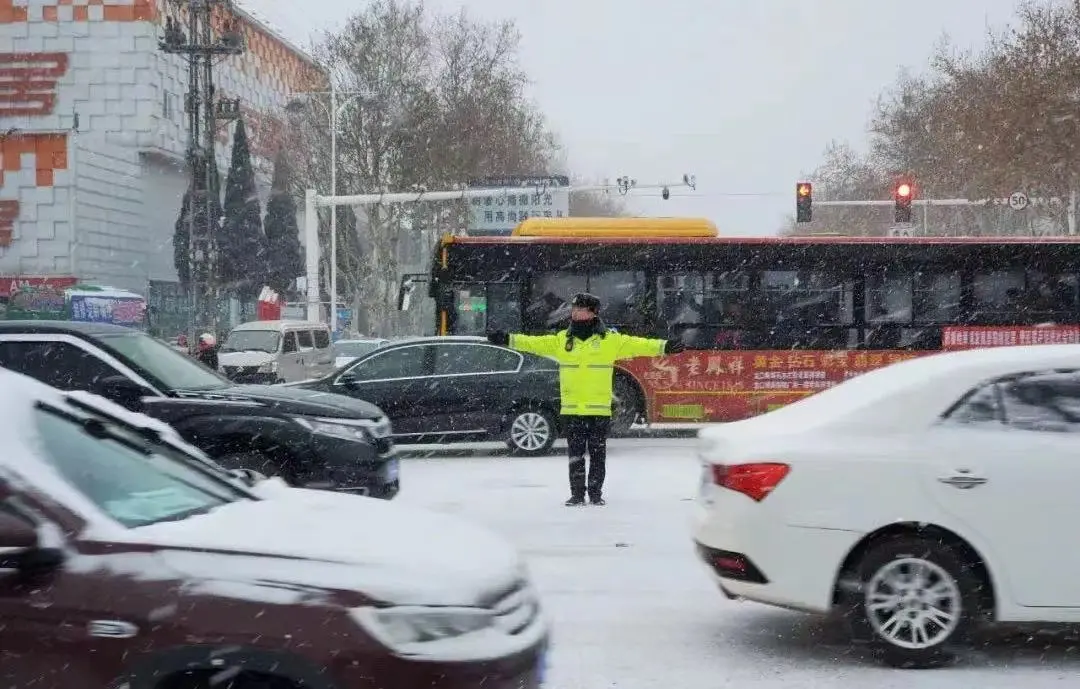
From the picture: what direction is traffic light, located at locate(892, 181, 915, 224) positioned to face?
toward the camera

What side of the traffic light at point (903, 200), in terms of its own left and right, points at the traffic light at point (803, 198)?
right

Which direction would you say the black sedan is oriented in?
to the viewer's left

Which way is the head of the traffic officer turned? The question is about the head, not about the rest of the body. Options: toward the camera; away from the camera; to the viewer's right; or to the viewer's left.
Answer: toward the camera

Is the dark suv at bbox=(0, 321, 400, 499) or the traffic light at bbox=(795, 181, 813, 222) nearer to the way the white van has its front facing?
the dark suv

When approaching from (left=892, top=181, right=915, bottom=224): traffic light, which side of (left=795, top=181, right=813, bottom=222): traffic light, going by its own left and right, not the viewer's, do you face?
left

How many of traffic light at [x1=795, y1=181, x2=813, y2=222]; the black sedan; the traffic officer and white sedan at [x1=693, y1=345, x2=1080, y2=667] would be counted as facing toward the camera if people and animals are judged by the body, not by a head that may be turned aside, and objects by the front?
2

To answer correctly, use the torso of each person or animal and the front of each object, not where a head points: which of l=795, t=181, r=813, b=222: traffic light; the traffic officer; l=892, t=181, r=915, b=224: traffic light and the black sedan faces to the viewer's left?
the black sedan

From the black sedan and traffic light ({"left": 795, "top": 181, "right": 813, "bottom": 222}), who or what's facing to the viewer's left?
the black sedan

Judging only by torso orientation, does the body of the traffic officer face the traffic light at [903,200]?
no

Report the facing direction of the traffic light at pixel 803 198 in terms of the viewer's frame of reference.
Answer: facing the viewer

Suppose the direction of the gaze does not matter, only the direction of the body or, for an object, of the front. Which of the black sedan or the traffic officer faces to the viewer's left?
the black sedan

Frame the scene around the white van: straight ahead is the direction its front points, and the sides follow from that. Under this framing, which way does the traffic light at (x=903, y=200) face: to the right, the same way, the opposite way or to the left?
the same way

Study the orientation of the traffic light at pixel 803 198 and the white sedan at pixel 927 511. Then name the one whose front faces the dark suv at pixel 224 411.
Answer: the traffic light

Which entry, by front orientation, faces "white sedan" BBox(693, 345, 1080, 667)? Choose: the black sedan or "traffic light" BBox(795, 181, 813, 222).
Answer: the traffic light

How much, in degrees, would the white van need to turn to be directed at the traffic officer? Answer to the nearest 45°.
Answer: approximately 45° to its left
